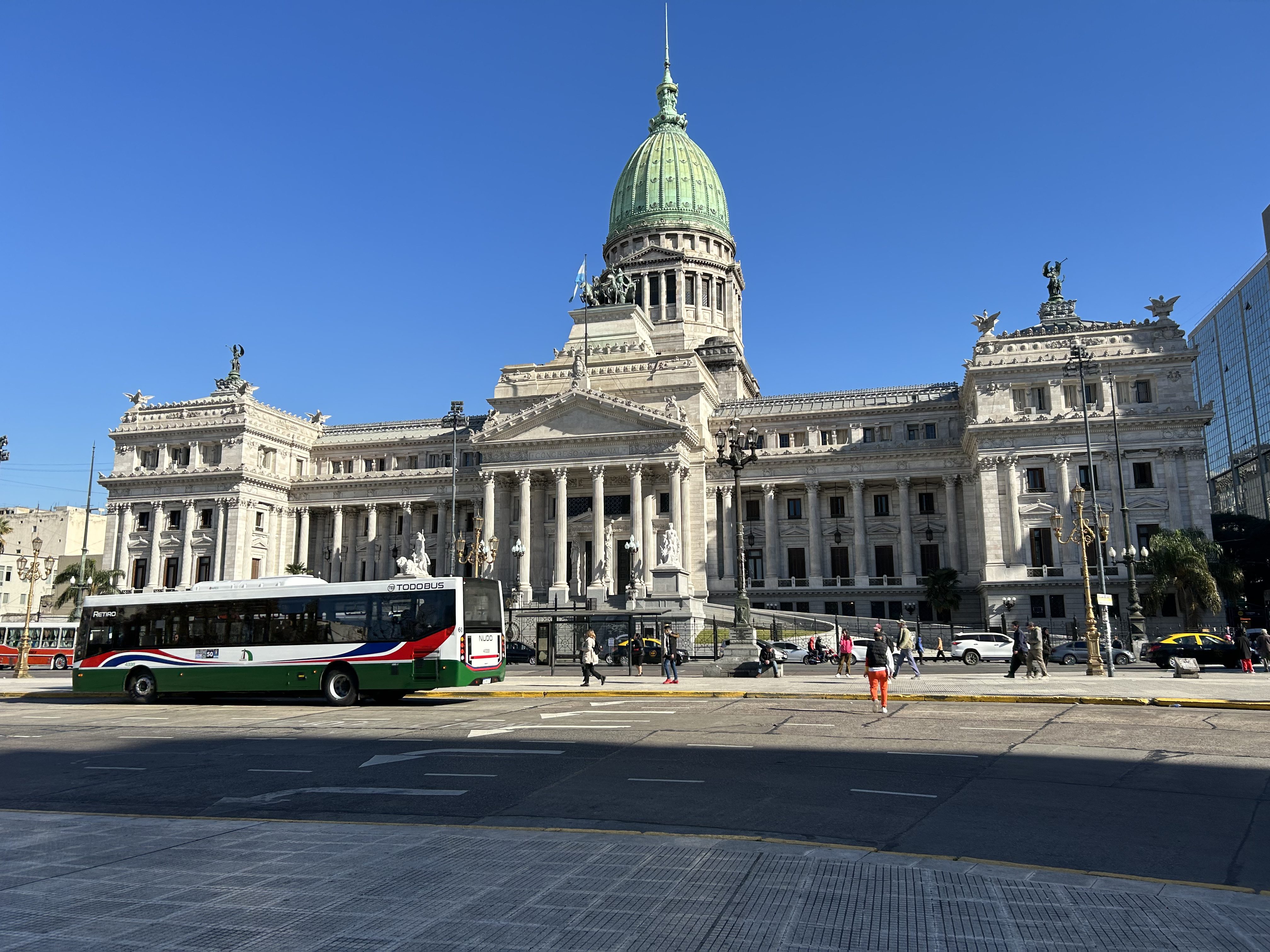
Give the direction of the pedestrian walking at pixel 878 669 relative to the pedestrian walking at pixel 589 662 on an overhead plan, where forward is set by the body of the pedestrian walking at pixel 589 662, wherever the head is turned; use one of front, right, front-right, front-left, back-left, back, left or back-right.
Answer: back-left

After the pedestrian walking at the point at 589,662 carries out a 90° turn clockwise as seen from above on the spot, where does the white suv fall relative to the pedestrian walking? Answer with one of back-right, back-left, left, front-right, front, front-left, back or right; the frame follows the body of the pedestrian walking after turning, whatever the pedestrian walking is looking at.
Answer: front-right

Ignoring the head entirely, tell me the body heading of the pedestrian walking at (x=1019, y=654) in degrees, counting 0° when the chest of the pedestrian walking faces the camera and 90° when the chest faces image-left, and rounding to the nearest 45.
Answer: approximately 90°

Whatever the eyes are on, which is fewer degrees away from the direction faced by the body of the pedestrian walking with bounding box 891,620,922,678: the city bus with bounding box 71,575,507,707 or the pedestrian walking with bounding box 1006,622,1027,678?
the city bus
